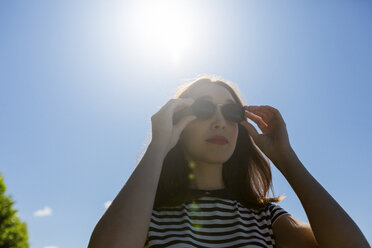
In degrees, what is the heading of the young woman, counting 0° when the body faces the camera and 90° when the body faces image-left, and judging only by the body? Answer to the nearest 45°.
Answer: approximately 0°

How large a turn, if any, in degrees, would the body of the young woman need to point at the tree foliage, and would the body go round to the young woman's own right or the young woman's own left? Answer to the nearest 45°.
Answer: approximately 135° to the young woman's own right
